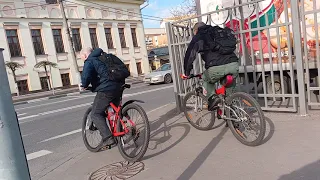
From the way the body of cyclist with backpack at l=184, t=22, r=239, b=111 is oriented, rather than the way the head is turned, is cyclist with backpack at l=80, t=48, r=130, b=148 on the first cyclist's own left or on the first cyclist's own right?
on the first cyclist's own left

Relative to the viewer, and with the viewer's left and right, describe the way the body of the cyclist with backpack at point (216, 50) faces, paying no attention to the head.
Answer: facing away from the viewer and to the left of the viewer

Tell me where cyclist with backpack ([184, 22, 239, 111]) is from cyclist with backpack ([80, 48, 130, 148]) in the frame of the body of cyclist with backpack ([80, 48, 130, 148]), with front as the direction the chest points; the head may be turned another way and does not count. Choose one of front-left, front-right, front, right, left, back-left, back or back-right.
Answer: back-right

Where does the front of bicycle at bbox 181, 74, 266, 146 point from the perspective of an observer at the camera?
facing away from the viewer and to the left of the viewer

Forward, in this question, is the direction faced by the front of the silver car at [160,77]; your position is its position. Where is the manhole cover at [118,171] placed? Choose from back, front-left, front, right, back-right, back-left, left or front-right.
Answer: front-left

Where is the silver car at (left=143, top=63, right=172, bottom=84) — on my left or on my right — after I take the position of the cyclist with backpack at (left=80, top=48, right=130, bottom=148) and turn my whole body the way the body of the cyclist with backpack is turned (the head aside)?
on my right

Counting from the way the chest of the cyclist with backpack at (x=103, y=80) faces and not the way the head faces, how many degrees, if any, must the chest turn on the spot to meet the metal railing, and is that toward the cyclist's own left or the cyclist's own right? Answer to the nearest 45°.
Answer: approximately 135° to the cyclist's own right

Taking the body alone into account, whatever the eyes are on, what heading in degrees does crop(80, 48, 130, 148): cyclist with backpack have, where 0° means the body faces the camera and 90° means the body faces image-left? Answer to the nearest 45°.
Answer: approximately 135°

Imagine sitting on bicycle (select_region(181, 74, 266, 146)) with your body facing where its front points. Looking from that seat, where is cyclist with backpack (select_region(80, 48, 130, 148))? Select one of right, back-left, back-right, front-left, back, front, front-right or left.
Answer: front-left

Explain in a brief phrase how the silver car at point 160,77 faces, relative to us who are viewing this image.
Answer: facing the viewer and to the left of the viewer

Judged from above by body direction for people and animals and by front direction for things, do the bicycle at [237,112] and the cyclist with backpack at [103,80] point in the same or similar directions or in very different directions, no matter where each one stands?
same or similar directions
